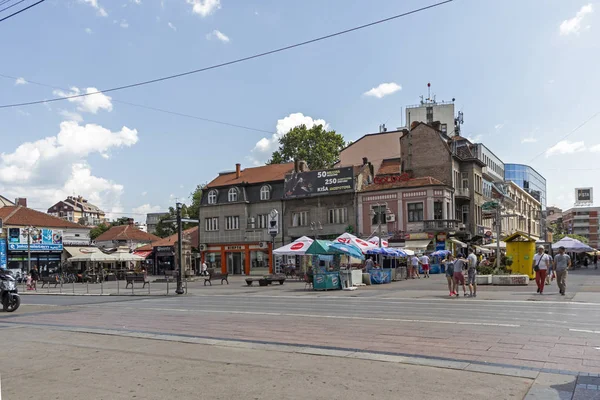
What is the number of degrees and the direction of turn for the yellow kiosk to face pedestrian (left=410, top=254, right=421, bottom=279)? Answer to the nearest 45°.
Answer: approximately 135° to its right

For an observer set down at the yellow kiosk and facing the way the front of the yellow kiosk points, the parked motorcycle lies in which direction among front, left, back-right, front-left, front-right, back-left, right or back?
front-right

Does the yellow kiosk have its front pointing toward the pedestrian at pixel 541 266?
yes

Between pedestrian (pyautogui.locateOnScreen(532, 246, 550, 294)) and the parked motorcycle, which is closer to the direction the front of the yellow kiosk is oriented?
the pedestrian

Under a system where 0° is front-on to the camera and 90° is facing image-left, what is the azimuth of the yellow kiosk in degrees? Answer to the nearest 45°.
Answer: approximately 0°

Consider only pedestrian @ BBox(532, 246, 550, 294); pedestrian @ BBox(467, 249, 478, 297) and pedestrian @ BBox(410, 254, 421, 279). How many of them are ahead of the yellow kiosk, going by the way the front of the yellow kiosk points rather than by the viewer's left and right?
2

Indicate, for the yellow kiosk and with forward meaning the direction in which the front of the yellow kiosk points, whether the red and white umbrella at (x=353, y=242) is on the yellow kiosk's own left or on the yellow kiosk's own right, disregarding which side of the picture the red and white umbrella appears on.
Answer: on the yellow kiosk's own right

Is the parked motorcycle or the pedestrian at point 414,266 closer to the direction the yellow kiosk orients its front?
the parked motorcycle

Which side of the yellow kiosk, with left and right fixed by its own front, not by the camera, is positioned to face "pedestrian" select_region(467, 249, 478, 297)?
front
